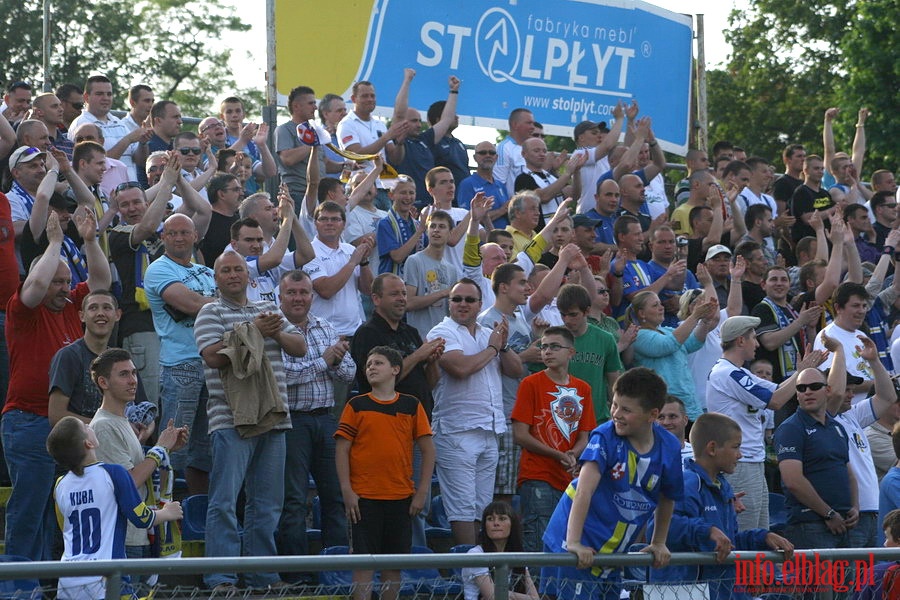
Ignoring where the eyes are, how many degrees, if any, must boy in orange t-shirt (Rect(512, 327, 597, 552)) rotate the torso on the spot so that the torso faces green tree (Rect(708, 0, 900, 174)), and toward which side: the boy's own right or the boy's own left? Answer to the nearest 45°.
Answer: approximately 135° to the boy's own left

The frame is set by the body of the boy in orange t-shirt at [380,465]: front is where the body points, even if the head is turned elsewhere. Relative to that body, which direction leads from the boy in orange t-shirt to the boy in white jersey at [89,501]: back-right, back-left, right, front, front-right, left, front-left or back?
front-right

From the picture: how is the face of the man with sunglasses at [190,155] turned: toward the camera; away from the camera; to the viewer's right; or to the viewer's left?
toward the camera

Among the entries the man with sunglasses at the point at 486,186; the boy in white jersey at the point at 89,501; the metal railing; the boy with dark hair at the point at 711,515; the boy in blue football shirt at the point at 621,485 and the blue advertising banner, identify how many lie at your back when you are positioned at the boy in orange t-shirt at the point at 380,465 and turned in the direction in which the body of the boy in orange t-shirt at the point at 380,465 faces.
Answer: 2

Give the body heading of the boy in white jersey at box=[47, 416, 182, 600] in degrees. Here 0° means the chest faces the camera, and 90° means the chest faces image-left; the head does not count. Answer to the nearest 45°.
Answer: approximately 225°

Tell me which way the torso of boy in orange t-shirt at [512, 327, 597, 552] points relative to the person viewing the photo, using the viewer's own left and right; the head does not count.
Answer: facing the viewer and to the right of the viewer

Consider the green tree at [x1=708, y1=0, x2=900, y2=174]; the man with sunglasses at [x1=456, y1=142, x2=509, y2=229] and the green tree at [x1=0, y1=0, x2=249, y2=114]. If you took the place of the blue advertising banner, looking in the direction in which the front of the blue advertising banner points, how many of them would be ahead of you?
1

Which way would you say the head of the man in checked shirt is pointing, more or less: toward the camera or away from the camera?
toward the camera

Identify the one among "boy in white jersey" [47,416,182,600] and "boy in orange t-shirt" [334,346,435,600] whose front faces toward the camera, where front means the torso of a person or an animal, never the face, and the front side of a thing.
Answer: the boy in orange t-shirt

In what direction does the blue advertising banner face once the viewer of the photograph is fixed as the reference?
facing the viewer

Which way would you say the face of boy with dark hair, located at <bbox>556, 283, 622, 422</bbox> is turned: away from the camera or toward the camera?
toward the camera

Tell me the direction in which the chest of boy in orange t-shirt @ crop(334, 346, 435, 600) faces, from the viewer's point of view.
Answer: toward the camera
